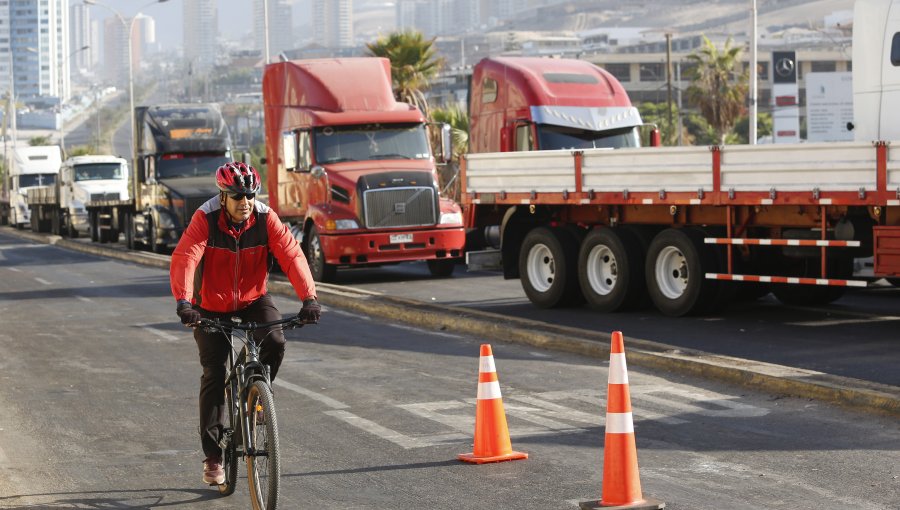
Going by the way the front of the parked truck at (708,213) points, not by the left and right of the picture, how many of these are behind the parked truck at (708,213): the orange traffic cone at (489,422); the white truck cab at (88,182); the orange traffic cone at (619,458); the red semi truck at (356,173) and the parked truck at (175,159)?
3

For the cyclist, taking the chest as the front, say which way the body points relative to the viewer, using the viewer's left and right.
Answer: facing the viewer

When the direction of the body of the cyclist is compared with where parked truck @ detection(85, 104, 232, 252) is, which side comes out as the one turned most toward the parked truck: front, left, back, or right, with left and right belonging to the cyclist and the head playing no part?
back

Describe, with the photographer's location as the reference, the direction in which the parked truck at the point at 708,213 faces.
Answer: facing the viewer and to the right of the viewer

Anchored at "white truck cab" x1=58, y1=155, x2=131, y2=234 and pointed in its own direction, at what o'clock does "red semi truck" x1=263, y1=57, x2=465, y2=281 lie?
The red semi truck is roughly at 1 o'clock from the white truck cab.

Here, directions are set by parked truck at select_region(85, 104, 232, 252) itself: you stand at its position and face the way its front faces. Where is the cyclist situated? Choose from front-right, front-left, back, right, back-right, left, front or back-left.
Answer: front-right

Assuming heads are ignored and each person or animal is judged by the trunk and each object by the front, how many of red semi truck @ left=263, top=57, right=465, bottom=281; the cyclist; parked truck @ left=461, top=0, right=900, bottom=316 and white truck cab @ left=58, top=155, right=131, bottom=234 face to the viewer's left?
0

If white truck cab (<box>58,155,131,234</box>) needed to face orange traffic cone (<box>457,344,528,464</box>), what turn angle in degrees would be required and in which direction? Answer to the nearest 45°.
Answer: approximately 45° to its right

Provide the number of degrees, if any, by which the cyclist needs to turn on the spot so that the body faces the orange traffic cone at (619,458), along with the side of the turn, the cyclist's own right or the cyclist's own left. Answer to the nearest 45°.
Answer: approximately 90° to the cyclist's own left

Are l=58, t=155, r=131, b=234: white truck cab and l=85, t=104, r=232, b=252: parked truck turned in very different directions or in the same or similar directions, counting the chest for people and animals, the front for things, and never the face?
same or similar directions

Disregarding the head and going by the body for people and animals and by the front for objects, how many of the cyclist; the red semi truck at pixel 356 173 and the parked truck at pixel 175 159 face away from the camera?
0

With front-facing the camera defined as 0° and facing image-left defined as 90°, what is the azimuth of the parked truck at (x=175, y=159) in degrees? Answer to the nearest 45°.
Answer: approximately 315°

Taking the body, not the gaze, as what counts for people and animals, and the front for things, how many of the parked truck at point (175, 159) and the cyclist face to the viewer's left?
0

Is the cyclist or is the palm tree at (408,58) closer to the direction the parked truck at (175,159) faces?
the cyclist

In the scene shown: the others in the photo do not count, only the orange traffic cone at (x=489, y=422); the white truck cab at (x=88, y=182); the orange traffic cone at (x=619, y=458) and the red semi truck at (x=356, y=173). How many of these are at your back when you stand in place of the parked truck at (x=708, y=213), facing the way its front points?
2

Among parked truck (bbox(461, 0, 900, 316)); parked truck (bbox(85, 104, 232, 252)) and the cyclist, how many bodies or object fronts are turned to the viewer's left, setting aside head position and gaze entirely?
0

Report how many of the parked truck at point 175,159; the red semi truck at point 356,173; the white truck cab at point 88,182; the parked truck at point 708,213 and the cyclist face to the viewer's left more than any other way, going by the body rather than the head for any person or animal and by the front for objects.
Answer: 0
